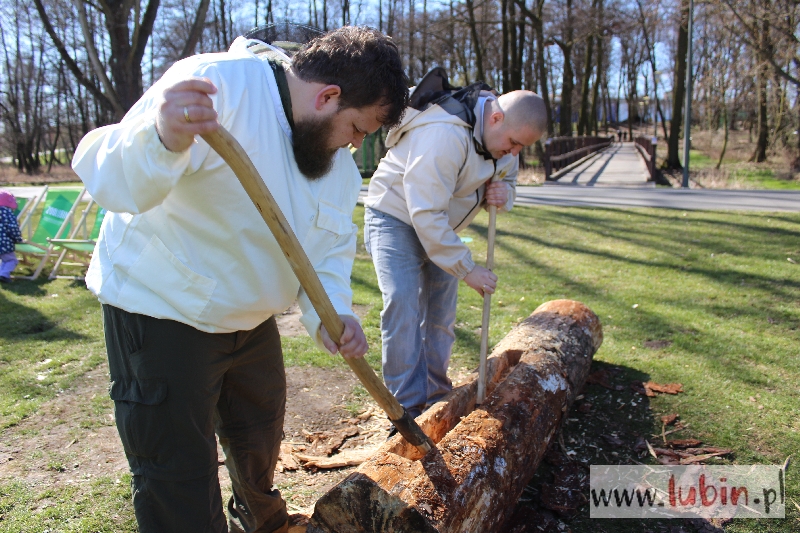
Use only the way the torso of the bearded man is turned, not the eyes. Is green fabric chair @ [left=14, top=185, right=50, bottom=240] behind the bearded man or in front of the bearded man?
behind

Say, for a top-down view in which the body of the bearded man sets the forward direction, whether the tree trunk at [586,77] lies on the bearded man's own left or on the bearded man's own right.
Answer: on the bearded man's own left

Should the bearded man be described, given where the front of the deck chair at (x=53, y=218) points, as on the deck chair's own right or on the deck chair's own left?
on the deck chair's own left

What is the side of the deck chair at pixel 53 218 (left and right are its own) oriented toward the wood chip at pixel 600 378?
left

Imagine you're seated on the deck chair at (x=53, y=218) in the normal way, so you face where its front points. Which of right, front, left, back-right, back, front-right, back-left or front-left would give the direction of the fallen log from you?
front-left

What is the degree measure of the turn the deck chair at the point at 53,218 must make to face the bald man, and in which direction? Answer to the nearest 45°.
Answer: approximately 45° to its left

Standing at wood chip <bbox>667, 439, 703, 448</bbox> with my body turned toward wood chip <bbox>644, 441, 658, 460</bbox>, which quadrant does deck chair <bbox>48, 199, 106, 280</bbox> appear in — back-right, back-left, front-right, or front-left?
front-right

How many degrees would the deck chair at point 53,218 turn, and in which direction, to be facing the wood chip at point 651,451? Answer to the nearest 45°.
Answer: approximately 45° to its left

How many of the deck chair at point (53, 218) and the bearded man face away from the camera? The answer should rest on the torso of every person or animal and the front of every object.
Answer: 0

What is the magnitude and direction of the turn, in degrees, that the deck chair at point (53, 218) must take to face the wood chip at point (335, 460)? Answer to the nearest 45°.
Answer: approximately 45° to its left

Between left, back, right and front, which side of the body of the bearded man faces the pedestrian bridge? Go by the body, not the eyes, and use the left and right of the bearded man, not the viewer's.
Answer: left

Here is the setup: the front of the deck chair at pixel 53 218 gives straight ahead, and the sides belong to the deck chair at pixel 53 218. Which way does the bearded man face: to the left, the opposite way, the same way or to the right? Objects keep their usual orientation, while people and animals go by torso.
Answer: to the left

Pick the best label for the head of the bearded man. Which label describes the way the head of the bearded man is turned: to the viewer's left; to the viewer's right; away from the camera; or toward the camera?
to the viewer's right

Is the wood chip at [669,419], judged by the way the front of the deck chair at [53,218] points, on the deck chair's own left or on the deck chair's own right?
on the deck chair's own left
